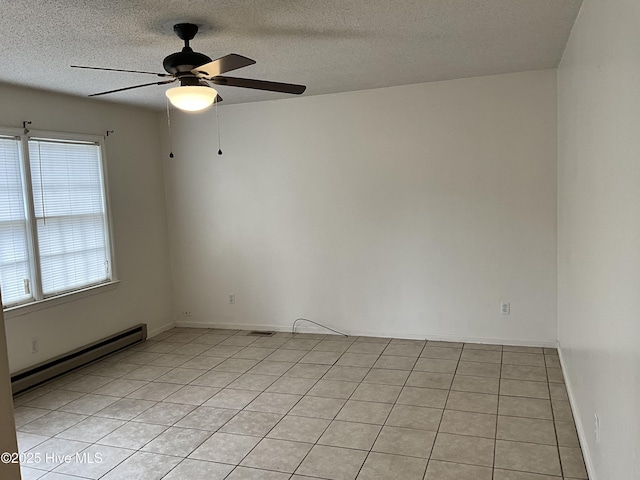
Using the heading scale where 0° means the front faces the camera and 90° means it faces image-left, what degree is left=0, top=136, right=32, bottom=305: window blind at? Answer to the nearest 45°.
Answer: approximately 315°

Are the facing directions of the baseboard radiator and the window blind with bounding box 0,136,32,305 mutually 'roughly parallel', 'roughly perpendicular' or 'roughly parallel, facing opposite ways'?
roughly parallel

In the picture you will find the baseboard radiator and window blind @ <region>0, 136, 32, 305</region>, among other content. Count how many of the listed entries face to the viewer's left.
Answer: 0

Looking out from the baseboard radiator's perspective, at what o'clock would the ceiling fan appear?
The ceiling fan is roughly at 1 o'clock from the baseboard radiator.

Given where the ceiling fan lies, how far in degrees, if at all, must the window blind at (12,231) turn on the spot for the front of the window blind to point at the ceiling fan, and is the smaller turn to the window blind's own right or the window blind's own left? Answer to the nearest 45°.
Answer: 0° — it already faces it
